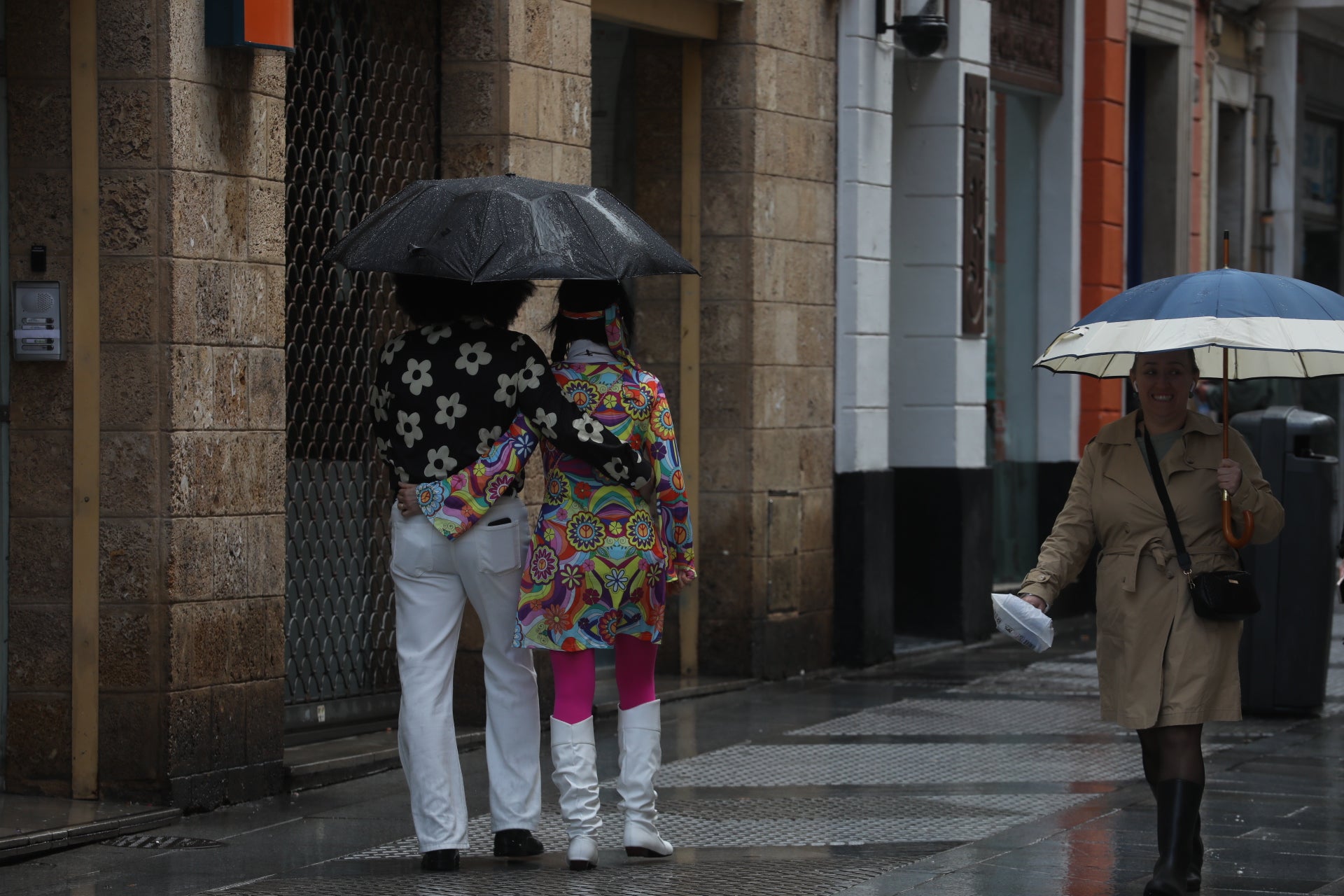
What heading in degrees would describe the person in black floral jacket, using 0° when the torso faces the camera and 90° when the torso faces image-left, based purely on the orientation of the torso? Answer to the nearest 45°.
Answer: approximately 180°

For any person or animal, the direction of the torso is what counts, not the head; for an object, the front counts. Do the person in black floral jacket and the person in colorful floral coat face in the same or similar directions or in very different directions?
same or similar directions

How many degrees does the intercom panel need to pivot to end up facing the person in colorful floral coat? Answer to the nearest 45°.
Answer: approximately 45° to its left

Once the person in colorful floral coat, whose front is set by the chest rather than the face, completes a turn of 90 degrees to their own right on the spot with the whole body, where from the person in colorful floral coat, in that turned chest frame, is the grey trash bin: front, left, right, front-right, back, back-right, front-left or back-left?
front-left

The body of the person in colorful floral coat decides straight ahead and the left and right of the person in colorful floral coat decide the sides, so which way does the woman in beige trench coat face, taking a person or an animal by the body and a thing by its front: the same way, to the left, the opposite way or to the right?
the opposite way

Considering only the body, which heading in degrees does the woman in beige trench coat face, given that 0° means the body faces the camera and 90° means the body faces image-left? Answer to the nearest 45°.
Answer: approximately 0°

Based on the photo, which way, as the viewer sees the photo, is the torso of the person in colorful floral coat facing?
away from the camera

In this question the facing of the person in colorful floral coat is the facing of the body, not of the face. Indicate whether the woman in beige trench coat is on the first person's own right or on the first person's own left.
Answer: on the first person's own right

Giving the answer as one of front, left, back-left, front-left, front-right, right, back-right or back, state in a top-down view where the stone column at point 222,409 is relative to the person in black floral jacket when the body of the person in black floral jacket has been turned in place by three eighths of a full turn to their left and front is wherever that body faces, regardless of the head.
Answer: right

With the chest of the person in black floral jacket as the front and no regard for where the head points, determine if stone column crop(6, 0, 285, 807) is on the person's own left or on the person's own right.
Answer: on the person's own left

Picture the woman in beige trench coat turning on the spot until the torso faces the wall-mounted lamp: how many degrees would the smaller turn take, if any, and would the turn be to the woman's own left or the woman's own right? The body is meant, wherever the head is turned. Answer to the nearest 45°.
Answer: approximately 180°

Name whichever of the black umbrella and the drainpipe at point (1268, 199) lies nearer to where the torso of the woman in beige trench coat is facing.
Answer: the black umbrella

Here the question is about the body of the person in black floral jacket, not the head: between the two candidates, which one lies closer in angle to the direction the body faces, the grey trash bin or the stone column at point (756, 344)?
the stone column

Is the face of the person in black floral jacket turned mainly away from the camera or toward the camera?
away from the camera

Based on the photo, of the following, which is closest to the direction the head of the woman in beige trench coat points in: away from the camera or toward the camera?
toward the camera

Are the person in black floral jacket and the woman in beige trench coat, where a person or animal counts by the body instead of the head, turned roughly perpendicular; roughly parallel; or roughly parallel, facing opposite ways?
roughly parallel, facing opposite ways

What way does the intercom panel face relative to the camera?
toward the camera
